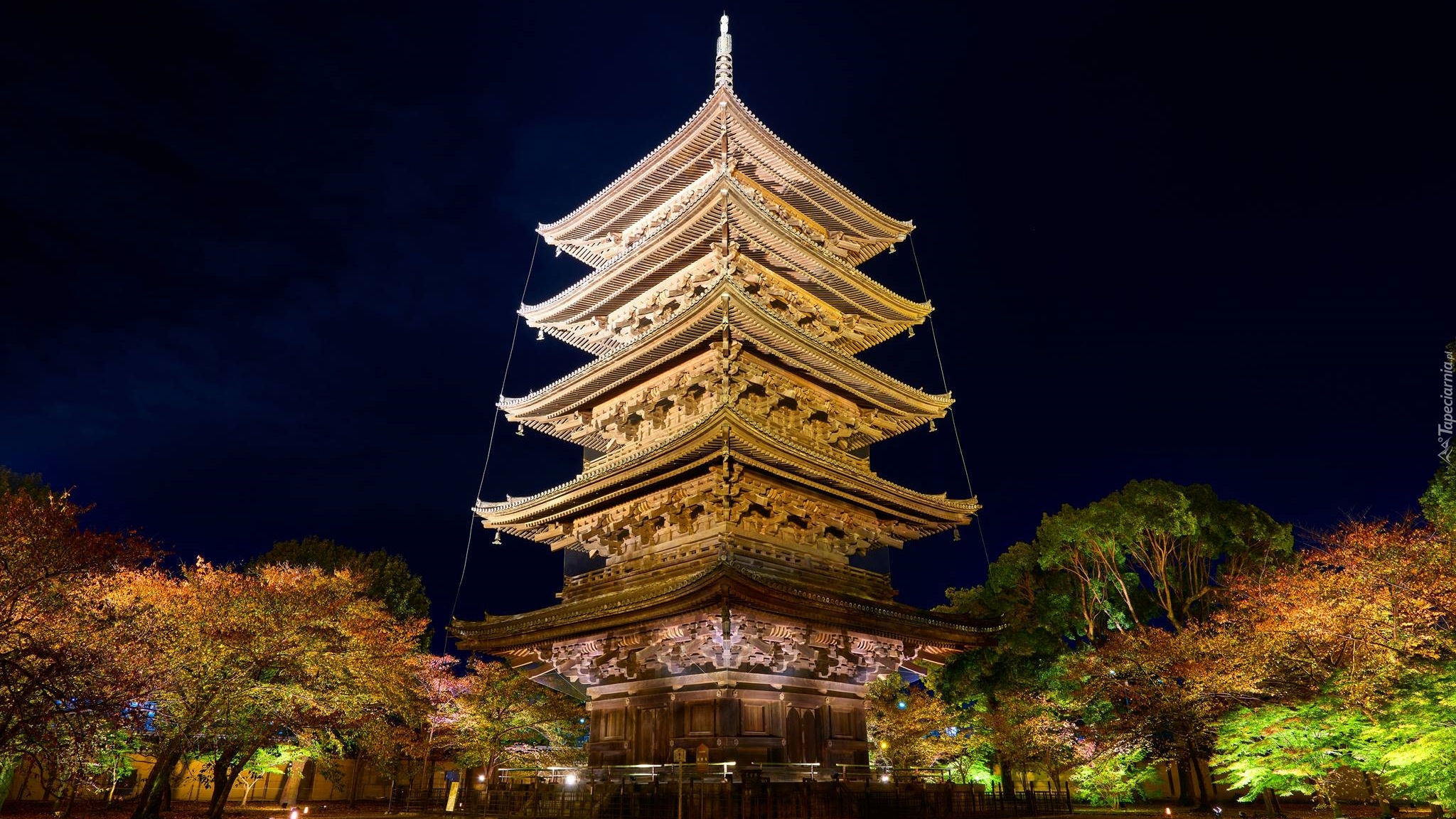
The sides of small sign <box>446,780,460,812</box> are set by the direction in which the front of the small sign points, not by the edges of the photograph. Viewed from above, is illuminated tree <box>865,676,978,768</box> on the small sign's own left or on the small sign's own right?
on the small sign's own left

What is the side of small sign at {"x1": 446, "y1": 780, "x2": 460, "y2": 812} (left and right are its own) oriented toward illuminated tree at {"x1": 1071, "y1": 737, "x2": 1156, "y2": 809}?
left

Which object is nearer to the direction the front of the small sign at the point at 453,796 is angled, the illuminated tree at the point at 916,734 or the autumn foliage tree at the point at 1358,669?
the autumn foliage tree

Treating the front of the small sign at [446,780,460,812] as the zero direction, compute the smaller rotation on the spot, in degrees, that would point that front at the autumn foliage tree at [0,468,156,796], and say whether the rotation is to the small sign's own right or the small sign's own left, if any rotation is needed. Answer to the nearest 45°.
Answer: approximately 45° to the small sign's own right

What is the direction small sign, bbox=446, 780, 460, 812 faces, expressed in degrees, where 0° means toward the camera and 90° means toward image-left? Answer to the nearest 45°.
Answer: approximately 0°

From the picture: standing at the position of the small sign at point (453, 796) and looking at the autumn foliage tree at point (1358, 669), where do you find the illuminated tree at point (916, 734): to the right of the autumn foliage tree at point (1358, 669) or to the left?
left

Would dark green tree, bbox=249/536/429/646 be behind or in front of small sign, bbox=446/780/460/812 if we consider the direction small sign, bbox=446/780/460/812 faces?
behind
